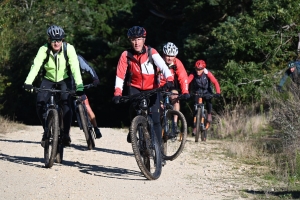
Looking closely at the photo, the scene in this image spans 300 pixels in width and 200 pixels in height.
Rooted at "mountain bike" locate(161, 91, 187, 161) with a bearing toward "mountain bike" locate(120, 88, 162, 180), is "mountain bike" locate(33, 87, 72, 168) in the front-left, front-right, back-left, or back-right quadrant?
front-right

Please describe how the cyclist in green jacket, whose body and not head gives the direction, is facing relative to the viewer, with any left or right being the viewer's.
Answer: facing the viewer

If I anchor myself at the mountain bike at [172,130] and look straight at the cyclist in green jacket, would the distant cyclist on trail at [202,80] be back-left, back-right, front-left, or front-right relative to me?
back-right

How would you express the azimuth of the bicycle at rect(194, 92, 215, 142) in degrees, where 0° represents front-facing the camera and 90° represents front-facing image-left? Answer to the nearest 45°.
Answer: approximately 0°

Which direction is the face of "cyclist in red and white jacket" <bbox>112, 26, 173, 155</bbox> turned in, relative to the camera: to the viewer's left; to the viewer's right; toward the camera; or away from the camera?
toward the camera

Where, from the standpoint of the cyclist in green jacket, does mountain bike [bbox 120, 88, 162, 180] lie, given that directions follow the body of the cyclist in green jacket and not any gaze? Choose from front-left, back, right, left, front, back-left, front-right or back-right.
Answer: front-left

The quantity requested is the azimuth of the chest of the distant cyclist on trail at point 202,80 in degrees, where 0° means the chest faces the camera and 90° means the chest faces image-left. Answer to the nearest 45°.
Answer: approximately 0°

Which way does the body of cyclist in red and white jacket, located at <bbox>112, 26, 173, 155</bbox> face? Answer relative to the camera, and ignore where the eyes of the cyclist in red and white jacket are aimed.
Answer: toward the camera

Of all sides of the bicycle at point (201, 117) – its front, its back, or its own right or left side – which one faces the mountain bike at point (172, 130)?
front

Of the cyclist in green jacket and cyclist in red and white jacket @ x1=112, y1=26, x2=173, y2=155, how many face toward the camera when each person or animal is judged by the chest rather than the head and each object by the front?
2

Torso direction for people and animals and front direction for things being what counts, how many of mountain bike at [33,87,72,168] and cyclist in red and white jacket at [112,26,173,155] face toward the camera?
2

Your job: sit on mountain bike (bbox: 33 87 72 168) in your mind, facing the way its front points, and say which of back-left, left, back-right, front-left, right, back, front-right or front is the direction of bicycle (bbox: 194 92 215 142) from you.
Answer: back-left

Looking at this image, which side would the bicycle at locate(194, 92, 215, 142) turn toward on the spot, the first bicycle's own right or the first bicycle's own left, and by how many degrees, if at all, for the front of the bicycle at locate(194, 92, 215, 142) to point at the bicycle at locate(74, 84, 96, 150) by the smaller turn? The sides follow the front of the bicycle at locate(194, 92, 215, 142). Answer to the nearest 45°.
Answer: approximately 45° to the first bicycle's own right

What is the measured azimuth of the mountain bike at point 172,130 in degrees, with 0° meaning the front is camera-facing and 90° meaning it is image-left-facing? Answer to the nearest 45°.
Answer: approximately 315°

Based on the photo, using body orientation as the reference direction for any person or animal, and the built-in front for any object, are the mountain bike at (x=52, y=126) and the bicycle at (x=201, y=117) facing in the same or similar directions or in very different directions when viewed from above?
same or similar directions

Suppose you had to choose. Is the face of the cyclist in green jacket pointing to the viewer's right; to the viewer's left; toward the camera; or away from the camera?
toward the camera

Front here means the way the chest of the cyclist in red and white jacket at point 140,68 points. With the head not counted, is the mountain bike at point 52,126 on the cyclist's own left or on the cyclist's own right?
on the cyclist's own right
